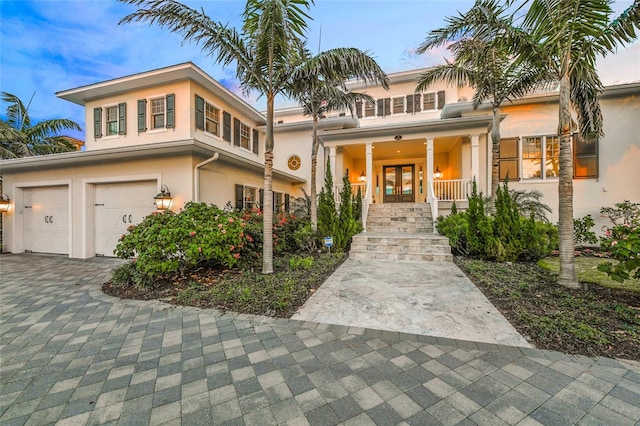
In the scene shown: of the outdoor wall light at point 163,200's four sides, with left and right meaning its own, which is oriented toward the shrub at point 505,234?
left

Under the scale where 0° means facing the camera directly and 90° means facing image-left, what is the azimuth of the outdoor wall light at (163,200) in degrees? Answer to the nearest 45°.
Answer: approximately 45°

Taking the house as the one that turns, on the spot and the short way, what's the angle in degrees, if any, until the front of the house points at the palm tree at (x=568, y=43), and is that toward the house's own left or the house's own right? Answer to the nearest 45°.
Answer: approximately 45° to the house's own left

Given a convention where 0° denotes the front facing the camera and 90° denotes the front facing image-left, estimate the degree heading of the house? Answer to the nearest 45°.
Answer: approximately 0°

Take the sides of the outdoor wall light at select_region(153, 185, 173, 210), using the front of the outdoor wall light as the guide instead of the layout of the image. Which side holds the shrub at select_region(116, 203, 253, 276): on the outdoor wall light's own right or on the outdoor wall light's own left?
on the outdoor wall light's own left
